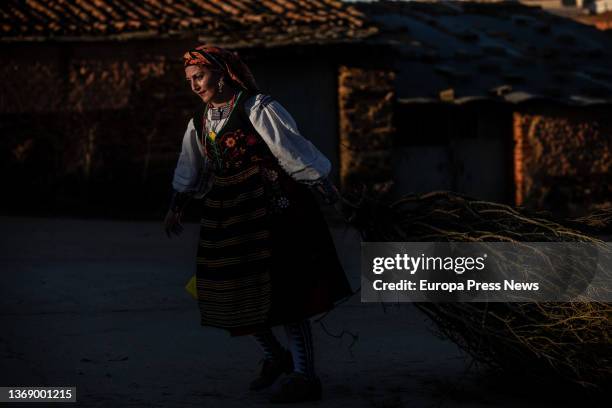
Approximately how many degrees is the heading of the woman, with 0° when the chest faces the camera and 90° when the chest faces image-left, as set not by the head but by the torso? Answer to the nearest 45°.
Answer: approximately 45°

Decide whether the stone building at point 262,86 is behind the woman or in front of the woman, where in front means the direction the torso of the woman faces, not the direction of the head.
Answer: behind

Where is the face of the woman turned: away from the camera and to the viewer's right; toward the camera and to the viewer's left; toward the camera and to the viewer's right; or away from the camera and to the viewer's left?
toward the camera and to the viewer's left

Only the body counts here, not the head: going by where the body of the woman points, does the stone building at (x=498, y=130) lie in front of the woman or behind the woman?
behind
